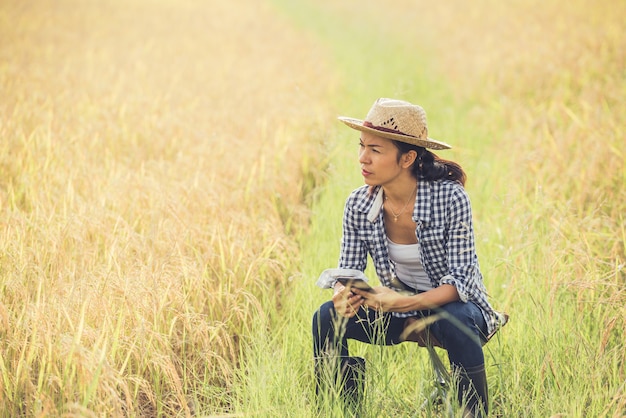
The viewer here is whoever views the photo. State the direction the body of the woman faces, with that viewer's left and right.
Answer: facing the viewer and to the left of the viewer
